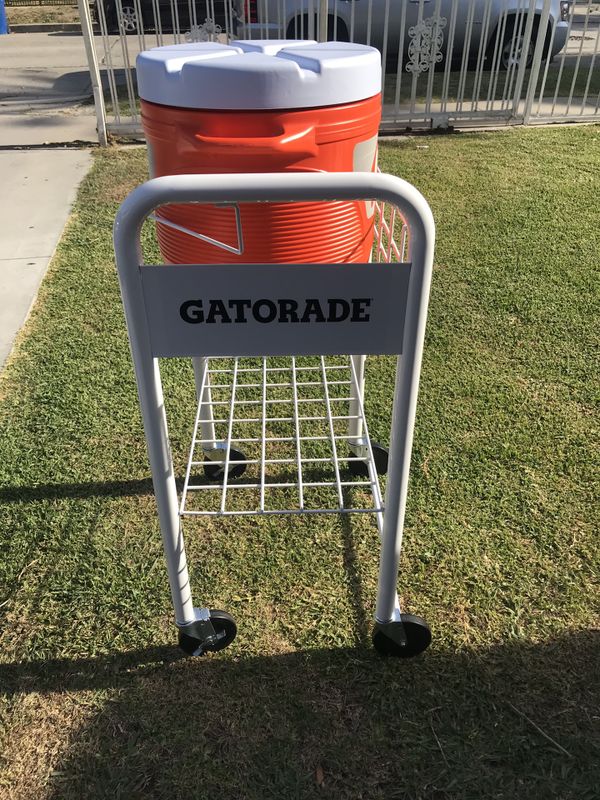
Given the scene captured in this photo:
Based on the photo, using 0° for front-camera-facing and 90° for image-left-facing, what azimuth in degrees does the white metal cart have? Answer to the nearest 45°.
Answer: approximately 0°

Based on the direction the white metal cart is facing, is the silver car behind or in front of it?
behind
